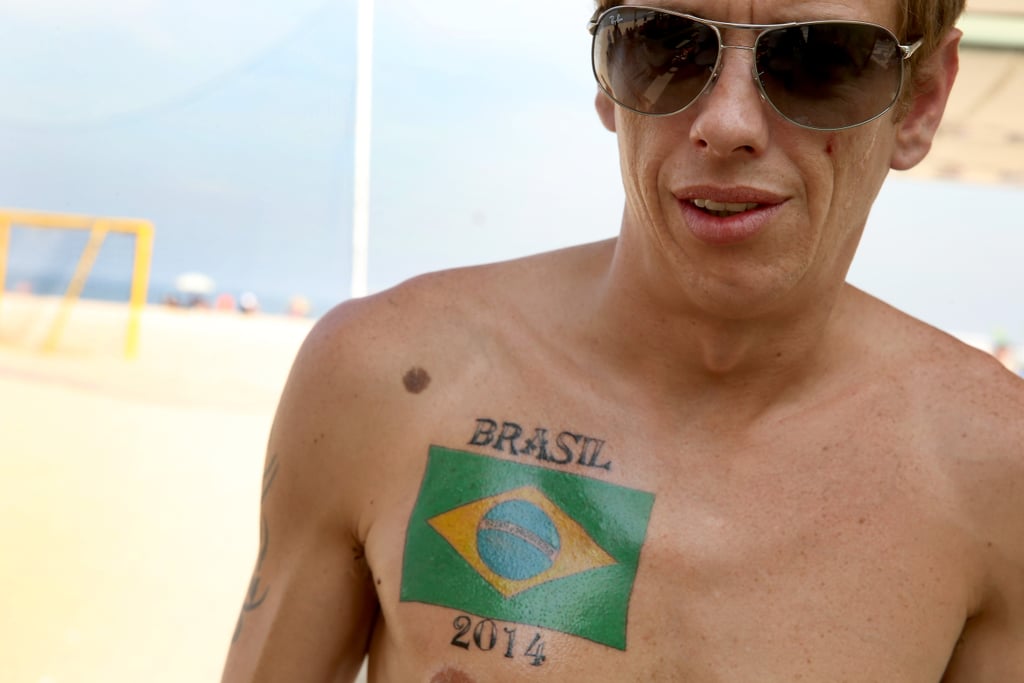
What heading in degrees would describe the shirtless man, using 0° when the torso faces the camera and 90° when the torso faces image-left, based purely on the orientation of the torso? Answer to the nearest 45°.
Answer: approximately 0°

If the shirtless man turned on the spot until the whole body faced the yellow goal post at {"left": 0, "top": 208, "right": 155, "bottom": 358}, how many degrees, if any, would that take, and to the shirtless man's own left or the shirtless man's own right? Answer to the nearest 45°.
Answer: approximately 135° to the shirtless man's own right
